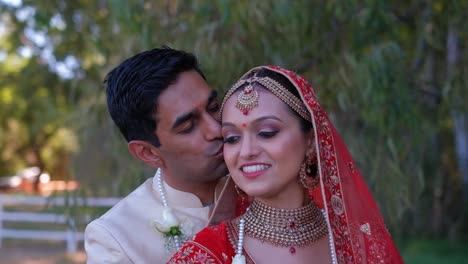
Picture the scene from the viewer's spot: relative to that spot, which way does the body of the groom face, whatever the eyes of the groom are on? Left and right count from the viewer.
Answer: facing the viewer and to the right of the viewer

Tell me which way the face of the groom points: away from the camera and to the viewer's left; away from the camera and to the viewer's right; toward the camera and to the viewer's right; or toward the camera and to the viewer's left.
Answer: toward the camera and to the viewer's right
